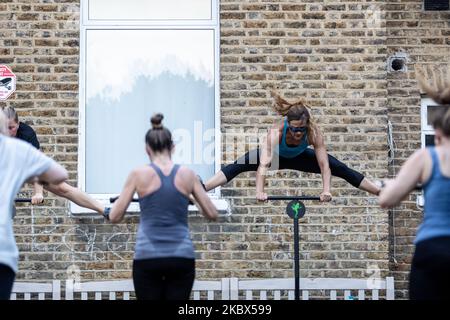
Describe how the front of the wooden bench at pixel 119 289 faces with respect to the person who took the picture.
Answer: facing the viewer

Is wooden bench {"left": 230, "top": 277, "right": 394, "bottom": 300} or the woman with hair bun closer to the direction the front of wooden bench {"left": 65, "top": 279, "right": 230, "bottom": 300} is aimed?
the woman with hair bun

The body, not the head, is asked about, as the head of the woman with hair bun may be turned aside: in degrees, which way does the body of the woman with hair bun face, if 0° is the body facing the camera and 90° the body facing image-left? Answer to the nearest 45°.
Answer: approximately 180°

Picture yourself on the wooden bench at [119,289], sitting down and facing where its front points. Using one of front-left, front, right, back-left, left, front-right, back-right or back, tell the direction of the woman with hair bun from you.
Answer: front

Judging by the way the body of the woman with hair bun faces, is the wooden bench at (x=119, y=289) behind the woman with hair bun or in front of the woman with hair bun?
in front

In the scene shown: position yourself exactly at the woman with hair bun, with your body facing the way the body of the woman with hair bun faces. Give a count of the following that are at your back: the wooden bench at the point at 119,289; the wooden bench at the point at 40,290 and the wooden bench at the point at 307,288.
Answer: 0

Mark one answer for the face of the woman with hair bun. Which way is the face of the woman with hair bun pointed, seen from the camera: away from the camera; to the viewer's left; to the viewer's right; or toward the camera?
away from the camera

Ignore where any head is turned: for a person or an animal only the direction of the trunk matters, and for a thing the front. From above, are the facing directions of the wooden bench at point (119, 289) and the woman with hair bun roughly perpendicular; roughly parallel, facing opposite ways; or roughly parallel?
roughly parallel, facing opposite ways

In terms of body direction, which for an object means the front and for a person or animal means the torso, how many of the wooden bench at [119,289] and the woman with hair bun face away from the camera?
1

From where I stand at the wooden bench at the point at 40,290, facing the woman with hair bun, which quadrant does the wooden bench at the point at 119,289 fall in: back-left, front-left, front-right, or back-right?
front-left

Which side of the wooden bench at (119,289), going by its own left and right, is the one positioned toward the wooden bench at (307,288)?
left
